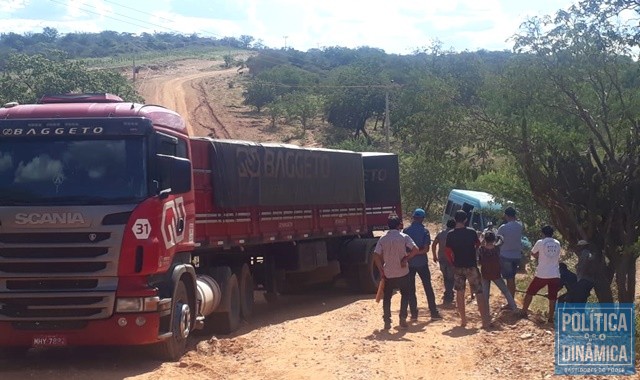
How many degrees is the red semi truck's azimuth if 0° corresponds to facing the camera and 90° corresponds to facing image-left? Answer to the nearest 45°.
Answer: approximately 45°

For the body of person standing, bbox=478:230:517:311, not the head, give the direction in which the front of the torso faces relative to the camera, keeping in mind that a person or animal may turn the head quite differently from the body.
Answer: away from the camera

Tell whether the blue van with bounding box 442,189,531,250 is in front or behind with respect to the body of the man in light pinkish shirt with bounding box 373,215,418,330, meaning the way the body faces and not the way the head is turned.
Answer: in front

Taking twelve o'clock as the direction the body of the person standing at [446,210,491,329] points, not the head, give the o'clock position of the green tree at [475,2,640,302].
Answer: The green tree is roughly at 1 o'clock from the person standing.

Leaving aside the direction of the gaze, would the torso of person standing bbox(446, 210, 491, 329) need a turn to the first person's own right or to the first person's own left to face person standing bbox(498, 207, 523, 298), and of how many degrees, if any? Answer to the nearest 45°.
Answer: approximately 45° to the first person's own right

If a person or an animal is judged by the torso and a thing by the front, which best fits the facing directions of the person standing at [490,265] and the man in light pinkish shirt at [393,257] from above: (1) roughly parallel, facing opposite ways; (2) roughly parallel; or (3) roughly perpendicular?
roughly parallel

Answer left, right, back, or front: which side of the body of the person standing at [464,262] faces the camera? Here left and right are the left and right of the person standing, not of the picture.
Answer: back

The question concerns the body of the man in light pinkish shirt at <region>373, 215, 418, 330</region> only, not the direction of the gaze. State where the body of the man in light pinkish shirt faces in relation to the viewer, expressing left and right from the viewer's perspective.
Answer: facing away from the viewer

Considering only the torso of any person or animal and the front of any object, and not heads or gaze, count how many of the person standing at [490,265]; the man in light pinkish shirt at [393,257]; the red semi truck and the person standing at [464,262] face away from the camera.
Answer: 3

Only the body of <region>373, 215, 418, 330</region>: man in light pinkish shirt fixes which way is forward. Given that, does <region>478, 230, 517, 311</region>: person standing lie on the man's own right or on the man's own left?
on the man's own right
